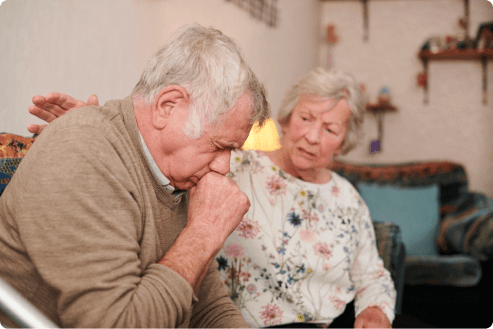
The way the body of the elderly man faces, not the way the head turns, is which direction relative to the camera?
to the viewer's right

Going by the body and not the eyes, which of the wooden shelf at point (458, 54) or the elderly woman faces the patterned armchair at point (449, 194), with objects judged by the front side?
the wooden shelf

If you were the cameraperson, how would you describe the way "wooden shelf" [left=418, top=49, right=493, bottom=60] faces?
facing the viewer

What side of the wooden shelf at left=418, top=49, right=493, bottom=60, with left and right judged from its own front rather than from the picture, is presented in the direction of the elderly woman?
front

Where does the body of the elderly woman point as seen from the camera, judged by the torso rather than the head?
toward the camera

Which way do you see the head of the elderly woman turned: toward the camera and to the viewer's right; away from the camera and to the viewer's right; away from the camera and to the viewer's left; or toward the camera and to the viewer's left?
toward the camera and to the viewer's left

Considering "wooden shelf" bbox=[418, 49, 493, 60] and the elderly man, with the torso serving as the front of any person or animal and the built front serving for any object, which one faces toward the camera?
the wooden shelf

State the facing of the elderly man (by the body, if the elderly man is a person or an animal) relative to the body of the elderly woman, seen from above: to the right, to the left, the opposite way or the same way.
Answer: to the left

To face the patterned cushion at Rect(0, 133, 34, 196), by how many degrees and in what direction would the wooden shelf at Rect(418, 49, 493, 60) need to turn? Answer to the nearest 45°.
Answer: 0° — it already faces it

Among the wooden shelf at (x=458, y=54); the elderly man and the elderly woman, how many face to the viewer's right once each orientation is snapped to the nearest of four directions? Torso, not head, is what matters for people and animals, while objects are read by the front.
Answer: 1

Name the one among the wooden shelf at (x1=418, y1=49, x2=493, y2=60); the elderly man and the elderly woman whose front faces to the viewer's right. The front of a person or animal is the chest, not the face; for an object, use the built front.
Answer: the elderly man

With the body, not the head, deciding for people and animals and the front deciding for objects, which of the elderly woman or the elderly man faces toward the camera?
the elderly woman
